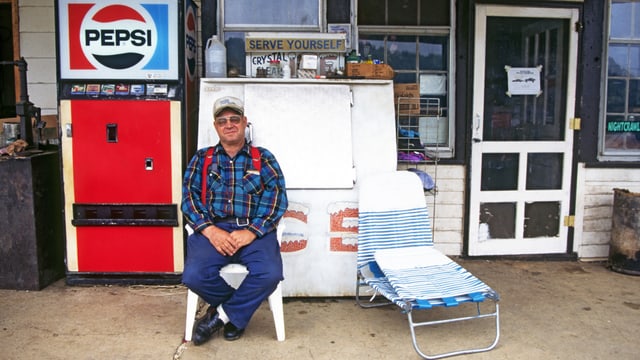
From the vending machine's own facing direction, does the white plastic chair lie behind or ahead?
ahead

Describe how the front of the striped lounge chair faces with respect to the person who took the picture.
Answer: facing the viewer and to the right of the viewer

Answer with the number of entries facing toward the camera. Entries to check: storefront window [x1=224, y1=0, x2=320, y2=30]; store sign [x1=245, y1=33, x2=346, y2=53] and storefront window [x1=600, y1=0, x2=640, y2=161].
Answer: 3

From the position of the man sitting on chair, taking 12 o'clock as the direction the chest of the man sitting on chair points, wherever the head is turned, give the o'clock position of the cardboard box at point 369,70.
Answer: The cardboard box is roughly at 8 o'clock from the man sitting on chair.

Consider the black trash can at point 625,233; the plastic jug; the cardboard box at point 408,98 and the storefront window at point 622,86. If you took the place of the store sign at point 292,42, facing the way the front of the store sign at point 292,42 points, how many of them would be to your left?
3

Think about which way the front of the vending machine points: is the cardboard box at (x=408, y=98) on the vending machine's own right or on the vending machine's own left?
on the vending machine's own left

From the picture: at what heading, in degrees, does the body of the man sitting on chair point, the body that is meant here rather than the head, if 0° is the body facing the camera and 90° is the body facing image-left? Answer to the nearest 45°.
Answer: approximately 0°

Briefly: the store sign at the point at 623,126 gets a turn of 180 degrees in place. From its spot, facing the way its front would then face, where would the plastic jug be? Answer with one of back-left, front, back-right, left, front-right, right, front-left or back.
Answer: back-left

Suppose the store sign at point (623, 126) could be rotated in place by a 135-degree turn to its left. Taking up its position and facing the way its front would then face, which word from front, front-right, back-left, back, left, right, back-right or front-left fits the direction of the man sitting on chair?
back

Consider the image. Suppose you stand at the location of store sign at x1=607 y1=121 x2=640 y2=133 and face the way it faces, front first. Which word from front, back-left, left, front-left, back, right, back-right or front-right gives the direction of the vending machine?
front-right

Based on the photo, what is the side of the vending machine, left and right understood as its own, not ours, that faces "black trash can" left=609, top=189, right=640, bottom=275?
left

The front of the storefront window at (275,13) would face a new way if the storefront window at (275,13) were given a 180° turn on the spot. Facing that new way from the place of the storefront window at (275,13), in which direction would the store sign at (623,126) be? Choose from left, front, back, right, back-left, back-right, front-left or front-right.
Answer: right
